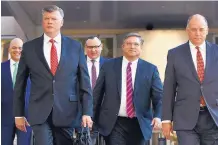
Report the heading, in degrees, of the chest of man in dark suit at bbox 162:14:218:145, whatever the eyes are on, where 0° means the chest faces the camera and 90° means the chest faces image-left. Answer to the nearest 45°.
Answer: approximately 0°

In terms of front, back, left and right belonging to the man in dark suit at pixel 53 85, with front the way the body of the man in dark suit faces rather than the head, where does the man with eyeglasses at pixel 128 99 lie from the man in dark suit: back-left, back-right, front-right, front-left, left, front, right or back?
back-left

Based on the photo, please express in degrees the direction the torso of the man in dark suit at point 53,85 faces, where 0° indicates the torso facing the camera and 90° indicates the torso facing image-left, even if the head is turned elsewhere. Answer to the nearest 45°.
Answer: approximately 0°

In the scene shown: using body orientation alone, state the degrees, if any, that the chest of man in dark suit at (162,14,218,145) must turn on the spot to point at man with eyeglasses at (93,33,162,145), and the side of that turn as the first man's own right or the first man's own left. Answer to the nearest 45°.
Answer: approximately 135° to the first man's own right

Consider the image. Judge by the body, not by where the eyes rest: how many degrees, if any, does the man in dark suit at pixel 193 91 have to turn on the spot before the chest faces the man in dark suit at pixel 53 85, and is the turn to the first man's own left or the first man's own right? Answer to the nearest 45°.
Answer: approximately 90° to the first man's own right

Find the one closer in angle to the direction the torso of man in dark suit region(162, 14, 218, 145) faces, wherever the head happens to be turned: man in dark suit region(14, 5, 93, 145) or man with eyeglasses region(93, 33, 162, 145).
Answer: the man in dark suit
